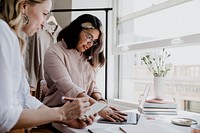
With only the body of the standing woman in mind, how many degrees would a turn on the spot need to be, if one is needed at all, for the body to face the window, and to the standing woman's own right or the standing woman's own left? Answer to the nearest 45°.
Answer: approximately 45° to the standing woman's own left

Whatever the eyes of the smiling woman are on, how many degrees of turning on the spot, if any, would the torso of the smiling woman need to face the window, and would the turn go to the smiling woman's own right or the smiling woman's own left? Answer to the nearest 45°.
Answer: approximately 45° to the smiling woman's own left

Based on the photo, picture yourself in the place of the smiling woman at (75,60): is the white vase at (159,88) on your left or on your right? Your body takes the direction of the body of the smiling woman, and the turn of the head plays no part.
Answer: on your left

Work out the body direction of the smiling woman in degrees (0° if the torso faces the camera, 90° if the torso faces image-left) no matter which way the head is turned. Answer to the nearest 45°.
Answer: approximately 315°

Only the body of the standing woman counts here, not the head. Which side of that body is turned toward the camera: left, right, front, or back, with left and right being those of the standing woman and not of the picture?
right

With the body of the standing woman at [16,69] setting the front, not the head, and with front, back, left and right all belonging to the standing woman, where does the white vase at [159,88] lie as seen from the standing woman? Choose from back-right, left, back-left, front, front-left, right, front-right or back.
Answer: front-left

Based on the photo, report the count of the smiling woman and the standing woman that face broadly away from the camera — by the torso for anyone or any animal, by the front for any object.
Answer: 0

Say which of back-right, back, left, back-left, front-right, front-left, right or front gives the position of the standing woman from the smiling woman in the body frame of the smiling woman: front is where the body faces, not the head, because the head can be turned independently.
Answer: front-right

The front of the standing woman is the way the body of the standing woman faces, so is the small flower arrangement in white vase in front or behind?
in front
